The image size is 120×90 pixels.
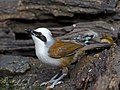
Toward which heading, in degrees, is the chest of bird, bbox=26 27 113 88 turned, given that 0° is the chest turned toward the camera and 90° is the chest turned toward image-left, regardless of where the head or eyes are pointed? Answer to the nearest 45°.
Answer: approximately 90°
